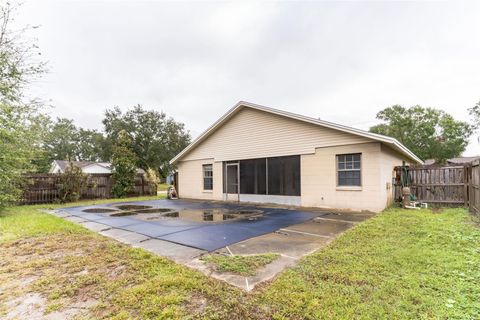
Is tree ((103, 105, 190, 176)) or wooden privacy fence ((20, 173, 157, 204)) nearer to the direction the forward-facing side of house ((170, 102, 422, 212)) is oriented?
the tree

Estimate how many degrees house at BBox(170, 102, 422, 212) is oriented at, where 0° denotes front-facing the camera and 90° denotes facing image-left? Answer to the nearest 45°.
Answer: approximately 225°

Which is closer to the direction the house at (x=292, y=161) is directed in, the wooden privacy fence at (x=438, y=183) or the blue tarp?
the wooden privacy fence

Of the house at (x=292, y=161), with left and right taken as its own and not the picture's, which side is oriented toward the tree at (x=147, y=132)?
left

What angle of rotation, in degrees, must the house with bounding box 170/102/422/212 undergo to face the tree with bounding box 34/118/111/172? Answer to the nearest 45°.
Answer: approximately 90° to its left
